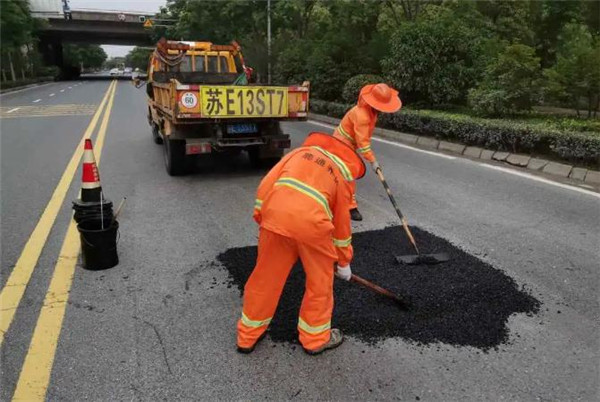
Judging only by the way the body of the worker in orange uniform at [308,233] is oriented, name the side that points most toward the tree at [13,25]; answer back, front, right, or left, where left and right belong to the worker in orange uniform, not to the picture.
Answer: left

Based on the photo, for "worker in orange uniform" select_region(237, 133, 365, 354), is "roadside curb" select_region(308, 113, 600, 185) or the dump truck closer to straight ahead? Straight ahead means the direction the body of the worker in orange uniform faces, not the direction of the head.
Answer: the roadside curb

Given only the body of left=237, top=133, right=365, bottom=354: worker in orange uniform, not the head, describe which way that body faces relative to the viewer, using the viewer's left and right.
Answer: facing away from the viewer and to the right of the viewer

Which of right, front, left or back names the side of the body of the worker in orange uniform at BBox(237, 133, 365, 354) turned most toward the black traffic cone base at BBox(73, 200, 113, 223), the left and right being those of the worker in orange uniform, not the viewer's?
left

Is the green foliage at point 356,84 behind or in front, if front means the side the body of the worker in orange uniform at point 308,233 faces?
in front

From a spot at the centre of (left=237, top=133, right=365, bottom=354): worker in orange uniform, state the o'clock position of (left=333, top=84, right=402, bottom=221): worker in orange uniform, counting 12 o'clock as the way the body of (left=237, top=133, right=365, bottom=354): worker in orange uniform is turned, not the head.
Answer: (left=333, top=84, right=402, bottom=221): worker in orange uniform is roughly at 11 o'clock from (left=237, top=133, right=365, bottom=354): worker in orange uniform.

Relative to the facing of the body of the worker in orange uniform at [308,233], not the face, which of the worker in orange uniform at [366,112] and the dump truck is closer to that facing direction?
the worker in orange uniform

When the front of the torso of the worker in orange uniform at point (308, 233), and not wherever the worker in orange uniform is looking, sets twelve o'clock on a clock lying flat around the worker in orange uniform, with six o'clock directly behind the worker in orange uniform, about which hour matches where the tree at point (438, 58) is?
The tree is roughly at 11 o'clock from the worker in orange uniform.

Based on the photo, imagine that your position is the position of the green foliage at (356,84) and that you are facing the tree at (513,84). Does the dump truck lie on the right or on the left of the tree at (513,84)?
right
